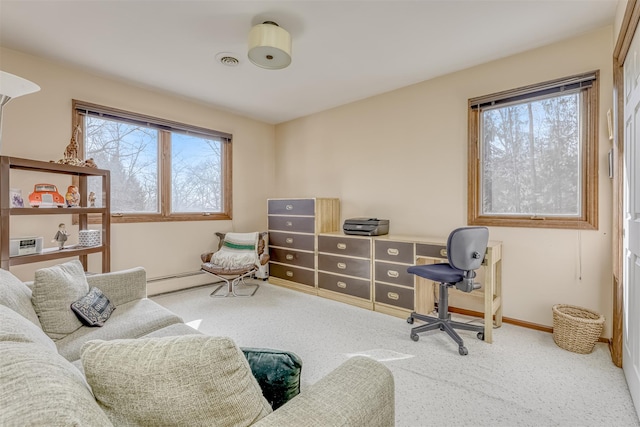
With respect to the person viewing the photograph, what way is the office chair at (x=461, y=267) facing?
facing away from the viewer and to the left of the viewer

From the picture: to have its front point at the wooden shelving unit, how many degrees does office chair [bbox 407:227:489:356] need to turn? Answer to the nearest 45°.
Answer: approximately 90° to its left

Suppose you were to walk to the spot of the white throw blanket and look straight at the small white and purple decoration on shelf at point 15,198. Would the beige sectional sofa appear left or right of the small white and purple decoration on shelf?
left

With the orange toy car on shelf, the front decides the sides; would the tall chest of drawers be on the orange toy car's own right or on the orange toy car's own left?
on the orange toy car's own left

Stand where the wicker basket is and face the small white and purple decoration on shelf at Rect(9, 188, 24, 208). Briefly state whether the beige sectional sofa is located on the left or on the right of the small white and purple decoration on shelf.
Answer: left

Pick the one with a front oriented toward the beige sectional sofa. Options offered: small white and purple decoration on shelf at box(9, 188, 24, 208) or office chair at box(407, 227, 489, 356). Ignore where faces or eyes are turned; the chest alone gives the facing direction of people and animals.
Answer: the small white and purple decoration on shelf

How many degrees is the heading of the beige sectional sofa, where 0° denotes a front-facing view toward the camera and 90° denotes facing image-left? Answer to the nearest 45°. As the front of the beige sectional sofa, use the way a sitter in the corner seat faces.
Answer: approximately 225°

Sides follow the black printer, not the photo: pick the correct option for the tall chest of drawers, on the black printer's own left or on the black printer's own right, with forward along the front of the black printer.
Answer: on the black printer's own right
